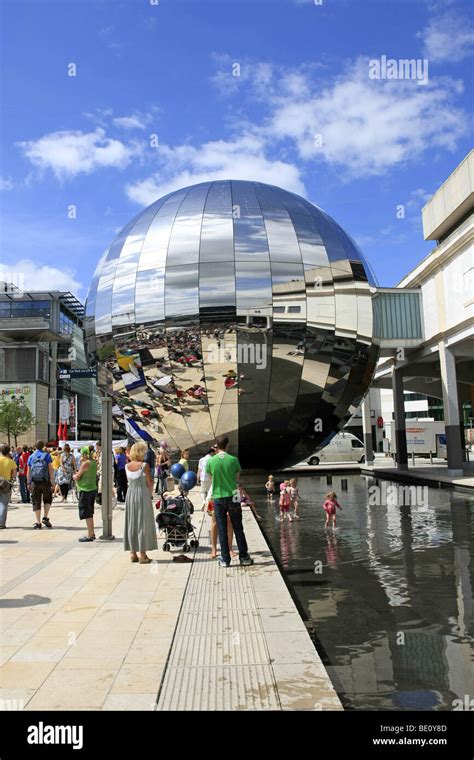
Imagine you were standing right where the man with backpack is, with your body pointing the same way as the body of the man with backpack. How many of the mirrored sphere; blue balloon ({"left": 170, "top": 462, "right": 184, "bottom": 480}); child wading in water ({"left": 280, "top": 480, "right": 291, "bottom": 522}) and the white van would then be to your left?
0

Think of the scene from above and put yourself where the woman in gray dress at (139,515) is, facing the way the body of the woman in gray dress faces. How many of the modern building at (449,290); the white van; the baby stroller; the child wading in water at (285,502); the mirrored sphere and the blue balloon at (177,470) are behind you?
0

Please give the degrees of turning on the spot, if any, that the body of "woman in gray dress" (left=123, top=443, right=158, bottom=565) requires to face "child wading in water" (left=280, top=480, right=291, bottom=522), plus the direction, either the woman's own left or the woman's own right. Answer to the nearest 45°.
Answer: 0° — they already face them

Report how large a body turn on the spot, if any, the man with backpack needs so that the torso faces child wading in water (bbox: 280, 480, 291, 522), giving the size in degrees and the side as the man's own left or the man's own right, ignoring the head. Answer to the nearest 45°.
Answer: approximately 90° to the man's own right

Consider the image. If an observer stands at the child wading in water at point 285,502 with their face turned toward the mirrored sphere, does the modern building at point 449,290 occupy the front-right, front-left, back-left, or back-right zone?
front-right

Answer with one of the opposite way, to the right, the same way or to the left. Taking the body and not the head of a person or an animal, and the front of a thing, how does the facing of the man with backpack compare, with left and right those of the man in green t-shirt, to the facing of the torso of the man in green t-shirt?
the same way

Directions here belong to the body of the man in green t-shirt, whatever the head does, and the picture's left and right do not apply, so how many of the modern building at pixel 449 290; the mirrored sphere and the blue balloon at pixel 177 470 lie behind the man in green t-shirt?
0

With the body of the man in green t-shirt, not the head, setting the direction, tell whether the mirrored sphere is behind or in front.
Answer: in front

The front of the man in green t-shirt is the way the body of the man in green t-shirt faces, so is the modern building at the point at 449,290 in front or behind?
in front

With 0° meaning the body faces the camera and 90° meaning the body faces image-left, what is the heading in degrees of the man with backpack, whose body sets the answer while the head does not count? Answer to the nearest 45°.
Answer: approximately 180°

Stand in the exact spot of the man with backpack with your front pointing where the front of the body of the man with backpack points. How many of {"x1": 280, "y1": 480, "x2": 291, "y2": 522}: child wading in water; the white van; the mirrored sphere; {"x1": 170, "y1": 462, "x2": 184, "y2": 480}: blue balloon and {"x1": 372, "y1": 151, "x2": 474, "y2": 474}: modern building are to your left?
0

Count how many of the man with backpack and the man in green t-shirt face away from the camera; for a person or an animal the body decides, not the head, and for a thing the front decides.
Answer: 2

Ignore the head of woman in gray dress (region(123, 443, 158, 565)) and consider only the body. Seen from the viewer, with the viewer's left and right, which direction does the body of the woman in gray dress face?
facing away from the viewer and to the right of the viewer

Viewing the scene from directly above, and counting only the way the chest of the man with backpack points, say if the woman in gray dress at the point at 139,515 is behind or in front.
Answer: behind

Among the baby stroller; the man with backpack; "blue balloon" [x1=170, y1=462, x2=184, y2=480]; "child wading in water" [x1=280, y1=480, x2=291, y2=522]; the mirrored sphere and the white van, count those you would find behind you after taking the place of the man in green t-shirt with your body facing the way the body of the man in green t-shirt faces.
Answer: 0

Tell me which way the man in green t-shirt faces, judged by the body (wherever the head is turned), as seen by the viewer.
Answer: away from the camera
